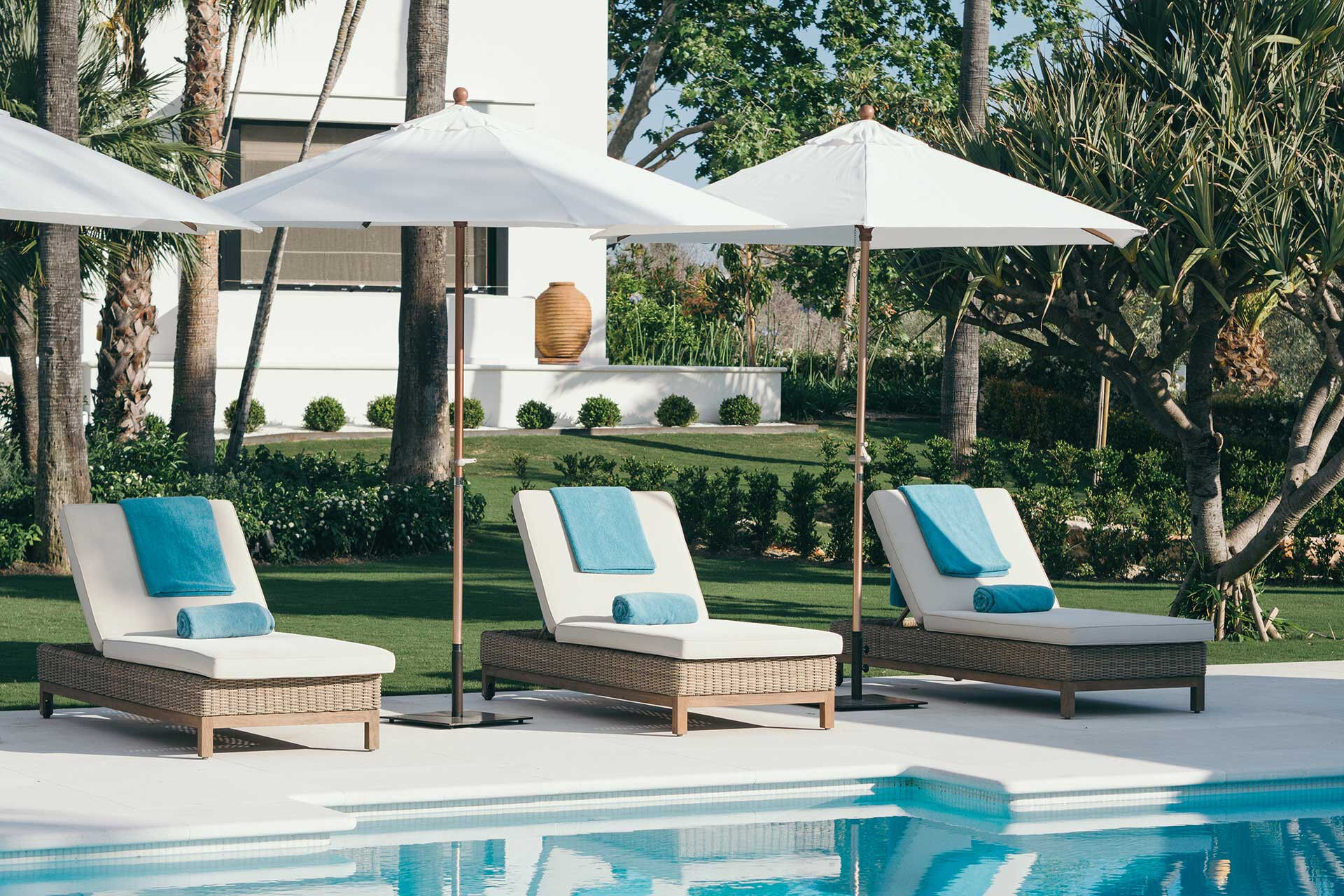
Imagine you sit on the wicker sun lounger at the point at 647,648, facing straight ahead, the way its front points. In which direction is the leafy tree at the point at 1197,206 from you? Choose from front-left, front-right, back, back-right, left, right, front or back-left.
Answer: left

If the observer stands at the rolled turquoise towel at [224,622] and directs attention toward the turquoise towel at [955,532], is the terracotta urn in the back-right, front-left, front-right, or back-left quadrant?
front-left

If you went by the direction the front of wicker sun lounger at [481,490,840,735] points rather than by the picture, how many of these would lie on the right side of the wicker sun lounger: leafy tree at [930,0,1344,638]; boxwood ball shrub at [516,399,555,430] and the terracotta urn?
0

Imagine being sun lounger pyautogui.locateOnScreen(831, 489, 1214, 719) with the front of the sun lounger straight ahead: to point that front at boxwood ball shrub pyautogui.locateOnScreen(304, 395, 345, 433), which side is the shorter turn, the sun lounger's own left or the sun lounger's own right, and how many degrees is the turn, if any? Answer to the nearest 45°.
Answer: approximately 180°

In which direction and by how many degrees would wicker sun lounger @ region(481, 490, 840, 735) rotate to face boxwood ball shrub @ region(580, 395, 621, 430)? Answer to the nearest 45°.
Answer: approximately 135° to its left

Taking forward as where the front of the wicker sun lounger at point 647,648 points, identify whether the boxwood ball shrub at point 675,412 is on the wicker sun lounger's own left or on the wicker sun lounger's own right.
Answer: on the wicker sun lounger's own left

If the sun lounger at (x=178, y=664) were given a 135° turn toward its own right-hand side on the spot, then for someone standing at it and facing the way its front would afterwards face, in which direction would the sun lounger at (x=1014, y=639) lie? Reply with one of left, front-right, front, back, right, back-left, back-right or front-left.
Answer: back

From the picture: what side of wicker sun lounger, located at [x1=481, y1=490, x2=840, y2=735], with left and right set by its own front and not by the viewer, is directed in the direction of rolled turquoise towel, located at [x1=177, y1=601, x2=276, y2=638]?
right

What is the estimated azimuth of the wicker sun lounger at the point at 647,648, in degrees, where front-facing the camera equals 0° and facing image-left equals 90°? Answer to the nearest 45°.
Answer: approximately 315°

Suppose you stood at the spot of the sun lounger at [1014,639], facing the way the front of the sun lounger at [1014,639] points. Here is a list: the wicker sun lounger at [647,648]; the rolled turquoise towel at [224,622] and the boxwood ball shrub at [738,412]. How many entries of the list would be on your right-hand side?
2

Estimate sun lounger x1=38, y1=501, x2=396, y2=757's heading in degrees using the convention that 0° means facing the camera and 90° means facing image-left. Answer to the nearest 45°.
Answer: approximately 315°

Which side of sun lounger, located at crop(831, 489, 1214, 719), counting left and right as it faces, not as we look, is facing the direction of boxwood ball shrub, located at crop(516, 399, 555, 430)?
back

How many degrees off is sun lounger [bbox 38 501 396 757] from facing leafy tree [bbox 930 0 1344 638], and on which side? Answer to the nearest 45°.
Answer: approximately 45° to its left

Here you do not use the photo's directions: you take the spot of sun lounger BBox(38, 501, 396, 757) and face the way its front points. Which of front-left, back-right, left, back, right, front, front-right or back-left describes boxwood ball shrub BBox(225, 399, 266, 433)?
back-left

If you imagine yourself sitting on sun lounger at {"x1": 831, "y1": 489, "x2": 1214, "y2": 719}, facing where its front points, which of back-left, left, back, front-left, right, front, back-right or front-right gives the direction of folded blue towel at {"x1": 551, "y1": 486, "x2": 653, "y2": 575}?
back-right

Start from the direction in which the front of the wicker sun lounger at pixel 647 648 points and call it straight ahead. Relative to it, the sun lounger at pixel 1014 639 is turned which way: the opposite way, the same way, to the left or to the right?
the same way

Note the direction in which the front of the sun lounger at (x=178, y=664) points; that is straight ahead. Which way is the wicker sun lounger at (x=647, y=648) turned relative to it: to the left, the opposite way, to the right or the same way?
the same way

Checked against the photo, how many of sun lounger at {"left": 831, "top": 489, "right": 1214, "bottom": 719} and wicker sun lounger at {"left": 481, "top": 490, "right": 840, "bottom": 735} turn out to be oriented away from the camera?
0
